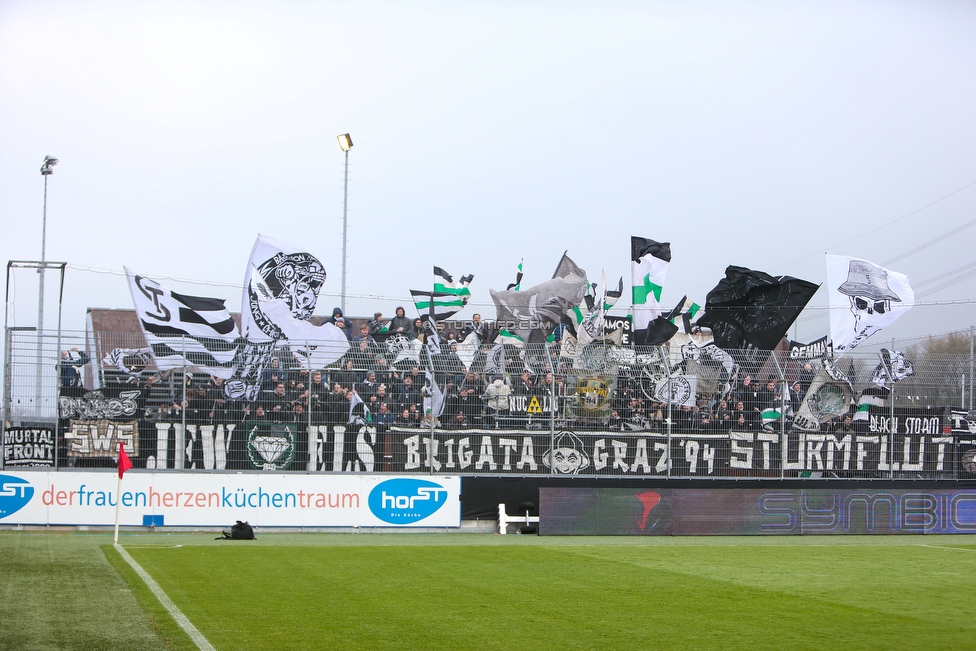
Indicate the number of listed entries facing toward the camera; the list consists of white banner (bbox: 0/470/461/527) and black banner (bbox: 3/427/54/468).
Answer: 2

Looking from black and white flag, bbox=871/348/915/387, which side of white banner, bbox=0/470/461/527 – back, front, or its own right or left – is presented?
left

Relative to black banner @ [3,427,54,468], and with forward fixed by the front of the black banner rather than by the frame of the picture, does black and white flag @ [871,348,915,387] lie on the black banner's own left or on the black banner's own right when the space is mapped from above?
on the black banner's own left

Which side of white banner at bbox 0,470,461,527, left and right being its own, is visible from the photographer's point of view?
front

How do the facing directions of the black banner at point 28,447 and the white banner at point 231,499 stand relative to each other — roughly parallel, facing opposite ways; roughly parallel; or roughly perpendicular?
roughly parallel

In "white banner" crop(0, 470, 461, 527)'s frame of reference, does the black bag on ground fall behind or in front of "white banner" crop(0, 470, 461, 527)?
in front

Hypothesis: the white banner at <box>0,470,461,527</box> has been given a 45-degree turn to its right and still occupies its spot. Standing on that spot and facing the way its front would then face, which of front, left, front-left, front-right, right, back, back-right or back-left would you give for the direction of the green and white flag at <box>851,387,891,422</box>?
back-left

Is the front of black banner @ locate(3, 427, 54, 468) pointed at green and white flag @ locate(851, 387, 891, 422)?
no

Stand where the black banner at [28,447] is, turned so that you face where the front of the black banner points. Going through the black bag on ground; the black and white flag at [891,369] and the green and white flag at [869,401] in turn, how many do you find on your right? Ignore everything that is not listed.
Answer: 0

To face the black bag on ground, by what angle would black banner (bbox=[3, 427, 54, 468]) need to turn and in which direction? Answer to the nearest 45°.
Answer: approximately 45° to its left

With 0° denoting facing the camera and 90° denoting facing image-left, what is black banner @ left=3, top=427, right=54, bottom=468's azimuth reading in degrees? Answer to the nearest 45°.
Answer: approximately 0°
